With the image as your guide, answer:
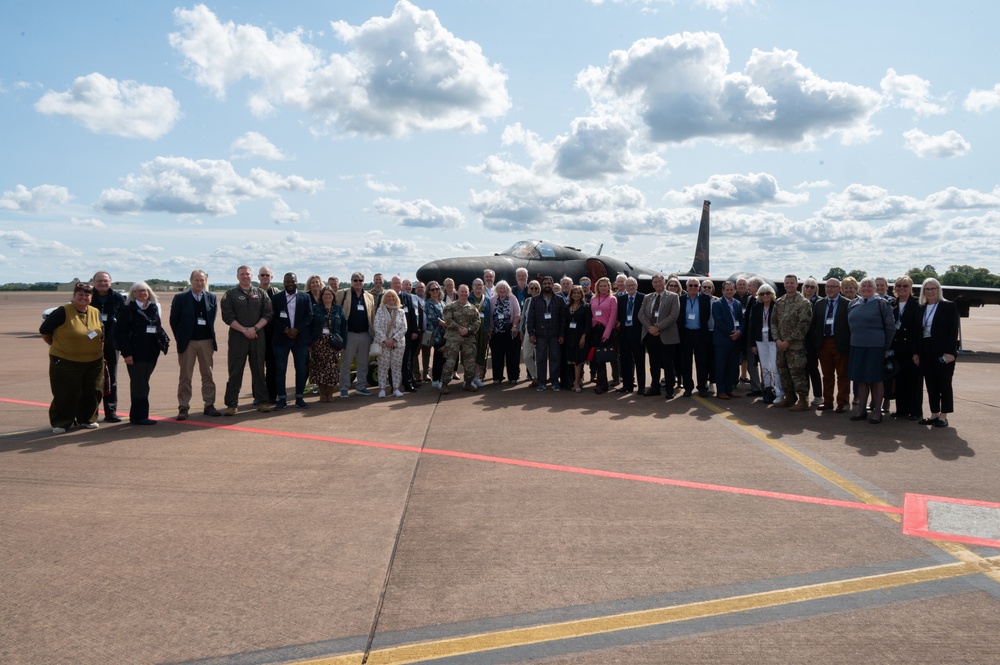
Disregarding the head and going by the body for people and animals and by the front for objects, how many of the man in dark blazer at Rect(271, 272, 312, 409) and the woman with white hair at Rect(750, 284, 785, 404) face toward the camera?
2

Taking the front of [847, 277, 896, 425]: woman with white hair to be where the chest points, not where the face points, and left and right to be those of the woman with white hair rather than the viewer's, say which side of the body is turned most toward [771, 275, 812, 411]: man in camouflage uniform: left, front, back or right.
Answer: right

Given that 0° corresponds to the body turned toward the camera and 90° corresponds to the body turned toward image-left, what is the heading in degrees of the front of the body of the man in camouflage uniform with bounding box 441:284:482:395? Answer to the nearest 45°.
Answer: approximately 0°

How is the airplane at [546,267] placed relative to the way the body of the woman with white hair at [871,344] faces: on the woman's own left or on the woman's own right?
on the woman's own right

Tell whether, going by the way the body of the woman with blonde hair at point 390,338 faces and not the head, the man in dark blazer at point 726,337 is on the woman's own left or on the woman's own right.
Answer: on the woman's own left

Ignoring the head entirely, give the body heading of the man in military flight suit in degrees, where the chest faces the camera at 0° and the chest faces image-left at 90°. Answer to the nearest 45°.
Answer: approximately 0°

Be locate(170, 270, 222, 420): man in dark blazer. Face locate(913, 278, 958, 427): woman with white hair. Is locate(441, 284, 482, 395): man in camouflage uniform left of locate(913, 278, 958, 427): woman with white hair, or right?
left

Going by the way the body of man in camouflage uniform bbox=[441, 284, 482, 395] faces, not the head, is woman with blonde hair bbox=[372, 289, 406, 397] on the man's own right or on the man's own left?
on the man's own right
